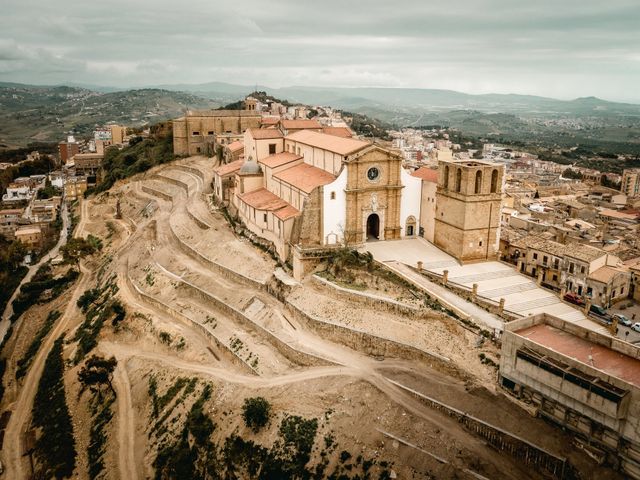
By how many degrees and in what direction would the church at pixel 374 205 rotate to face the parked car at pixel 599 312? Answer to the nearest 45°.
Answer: approximately 45° to its left

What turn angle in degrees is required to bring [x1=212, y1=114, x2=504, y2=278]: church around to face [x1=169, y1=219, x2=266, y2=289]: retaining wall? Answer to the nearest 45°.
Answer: approximately 135° to its right

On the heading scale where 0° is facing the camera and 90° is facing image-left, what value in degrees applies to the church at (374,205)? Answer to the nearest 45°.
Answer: approximately 315°

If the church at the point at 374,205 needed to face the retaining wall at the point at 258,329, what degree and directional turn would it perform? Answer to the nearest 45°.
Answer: approximately 90° to its right

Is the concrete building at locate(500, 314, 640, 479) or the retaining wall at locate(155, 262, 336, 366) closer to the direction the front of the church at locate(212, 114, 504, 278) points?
the concrete building

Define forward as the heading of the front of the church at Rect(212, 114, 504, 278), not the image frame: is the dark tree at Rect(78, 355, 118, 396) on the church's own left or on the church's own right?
on the church's own right

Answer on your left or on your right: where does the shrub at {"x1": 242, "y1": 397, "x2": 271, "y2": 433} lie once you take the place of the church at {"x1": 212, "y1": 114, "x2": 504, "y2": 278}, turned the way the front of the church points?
on your right

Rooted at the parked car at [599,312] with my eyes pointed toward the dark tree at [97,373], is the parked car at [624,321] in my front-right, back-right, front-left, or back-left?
back-left
